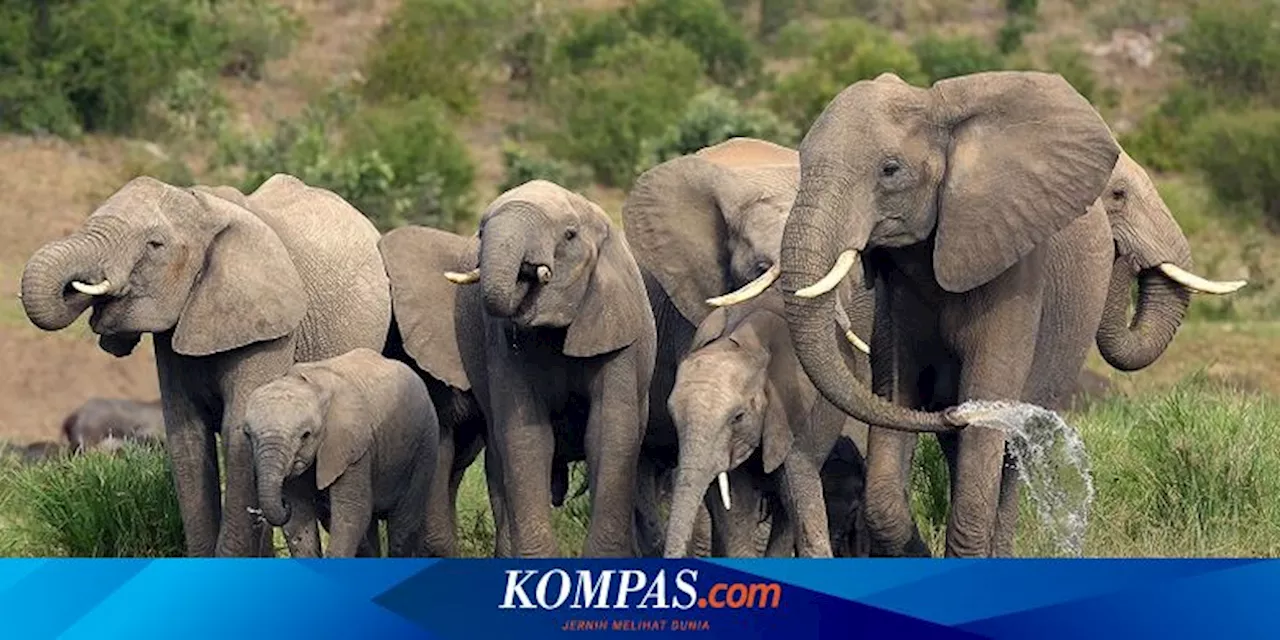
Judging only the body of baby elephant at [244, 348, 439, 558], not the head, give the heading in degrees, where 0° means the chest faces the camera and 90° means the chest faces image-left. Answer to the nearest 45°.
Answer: approximately 45°

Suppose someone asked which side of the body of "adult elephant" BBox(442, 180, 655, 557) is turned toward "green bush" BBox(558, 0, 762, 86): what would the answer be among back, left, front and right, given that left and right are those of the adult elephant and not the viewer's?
back

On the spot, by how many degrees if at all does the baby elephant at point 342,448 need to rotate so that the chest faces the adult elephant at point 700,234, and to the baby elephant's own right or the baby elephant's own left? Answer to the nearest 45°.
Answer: approximately 135° to the baby elephant's own left

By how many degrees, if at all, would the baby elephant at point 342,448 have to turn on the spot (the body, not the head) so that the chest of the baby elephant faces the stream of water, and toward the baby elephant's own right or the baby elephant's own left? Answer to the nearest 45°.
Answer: approximately 135° to the baby elephant's own left

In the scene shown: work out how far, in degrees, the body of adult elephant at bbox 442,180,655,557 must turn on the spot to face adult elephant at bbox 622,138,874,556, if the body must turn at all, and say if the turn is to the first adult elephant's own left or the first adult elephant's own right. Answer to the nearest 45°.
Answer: approximately 135° to the first adult elephant's own left

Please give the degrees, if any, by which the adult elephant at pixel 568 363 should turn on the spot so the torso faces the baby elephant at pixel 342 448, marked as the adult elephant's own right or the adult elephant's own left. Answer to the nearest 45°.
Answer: approximately 90° to the adult elephant's own right
